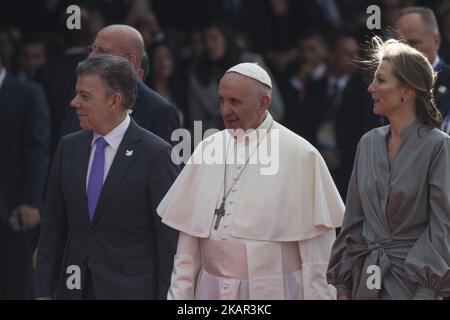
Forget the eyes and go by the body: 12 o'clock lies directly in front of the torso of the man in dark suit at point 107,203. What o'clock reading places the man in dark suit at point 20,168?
the man in dark suit at point 20,168 is roughly at 4 o'clock from the man in dark suit at point 107,203.

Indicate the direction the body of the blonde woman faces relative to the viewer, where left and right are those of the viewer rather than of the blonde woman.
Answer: facing the viewer and to the left of the viewer

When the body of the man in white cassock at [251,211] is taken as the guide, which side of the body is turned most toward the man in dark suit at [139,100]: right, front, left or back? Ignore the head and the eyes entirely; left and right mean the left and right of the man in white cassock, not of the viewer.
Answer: right

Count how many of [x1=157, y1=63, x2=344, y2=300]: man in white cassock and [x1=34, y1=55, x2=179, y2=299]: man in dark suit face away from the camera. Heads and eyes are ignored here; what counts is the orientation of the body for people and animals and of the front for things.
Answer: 0

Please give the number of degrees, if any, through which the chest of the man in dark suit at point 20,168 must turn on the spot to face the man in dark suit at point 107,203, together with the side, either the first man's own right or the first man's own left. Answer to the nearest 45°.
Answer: approximately 45° to the first man's own left

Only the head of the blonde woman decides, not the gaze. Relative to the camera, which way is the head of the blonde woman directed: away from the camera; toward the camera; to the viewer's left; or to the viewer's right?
to the viewer's left

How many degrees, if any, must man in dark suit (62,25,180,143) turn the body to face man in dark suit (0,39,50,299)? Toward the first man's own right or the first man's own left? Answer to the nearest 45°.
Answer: approximately 90° to the first man's own right

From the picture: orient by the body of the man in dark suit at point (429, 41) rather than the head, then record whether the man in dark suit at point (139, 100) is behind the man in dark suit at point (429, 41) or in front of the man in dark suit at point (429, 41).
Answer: in front
